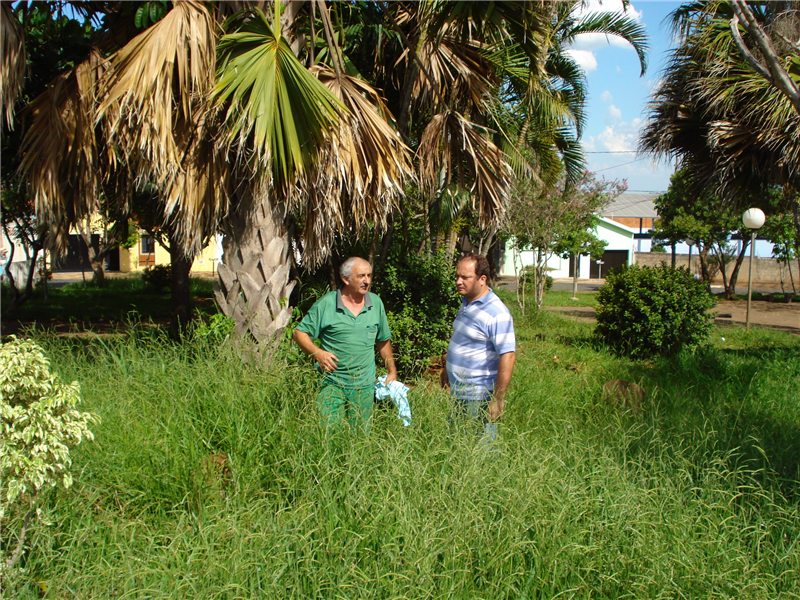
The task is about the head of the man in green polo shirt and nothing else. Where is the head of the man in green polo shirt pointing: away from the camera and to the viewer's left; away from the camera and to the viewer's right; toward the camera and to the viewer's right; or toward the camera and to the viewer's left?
toward the camera and to the viewer's right

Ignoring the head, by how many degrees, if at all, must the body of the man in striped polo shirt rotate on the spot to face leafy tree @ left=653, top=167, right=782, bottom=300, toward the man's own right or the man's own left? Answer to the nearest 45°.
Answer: approximately 135° to the man's own right

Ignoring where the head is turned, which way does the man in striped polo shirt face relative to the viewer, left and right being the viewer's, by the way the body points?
facing the viewer and to the left of the viewer

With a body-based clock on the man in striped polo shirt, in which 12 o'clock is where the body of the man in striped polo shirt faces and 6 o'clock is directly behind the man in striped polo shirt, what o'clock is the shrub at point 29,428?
The shrub is roughly at 12 o'clock from the man in striped polo shirt.

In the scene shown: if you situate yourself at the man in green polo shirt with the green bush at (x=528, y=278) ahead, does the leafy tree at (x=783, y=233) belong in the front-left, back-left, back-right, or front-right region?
front-right

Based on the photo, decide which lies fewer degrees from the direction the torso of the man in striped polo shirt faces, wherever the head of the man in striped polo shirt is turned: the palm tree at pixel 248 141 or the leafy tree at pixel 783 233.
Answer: the palm tree

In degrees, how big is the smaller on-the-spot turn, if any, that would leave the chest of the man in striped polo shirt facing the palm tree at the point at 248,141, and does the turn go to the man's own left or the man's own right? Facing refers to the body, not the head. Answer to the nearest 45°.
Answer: approximately 90° to the man's own right

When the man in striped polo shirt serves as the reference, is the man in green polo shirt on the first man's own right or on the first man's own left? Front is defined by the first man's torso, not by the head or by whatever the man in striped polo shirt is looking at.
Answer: on the first man's own right

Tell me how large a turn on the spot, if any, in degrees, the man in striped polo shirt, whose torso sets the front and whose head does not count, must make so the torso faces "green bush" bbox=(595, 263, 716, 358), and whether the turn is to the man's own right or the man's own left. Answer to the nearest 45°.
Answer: approximately 180°

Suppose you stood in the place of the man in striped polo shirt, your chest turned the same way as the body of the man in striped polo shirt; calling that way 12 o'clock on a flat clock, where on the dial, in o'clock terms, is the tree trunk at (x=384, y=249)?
The tree trunk is roughly at 4 o'clock from the man in striped polo shirt.

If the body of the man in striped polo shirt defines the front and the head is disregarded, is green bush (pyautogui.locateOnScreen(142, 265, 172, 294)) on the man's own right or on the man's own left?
on the man's own right

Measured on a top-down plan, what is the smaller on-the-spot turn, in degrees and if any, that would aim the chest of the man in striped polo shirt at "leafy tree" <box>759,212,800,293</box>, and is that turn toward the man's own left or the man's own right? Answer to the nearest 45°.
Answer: approximately 180°
